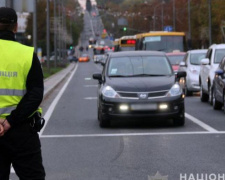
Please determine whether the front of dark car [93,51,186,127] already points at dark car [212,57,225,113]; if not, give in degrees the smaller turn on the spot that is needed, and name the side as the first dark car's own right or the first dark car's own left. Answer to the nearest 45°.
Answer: approximately 135° to the first dark car's own left

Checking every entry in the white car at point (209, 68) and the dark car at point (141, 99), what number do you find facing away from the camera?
0

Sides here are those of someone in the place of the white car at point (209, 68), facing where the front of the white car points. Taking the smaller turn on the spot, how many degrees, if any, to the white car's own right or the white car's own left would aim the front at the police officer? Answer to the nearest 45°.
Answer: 0° — it already faces them

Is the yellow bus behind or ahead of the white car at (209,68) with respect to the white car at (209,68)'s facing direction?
behind

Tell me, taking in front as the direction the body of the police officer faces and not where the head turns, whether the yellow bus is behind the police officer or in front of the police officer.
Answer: in front

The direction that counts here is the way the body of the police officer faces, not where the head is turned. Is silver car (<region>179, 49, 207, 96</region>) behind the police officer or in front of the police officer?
in front

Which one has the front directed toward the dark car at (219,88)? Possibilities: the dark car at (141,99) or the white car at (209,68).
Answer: the white car

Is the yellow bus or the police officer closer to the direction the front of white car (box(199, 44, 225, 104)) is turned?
the police officer

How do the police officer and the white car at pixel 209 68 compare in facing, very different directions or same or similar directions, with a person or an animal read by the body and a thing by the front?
very different directions

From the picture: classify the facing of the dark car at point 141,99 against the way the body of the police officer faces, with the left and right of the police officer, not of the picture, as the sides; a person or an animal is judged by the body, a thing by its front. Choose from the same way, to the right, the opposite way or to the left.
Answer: the opposite way

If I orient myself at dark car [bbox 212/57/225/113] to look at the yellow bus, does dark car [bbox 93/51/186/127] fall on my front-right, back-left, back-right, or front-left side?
back-left

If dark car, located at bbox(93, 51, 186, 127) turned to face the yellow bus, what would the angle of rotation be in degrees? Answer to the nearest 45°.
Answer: approximately 180°

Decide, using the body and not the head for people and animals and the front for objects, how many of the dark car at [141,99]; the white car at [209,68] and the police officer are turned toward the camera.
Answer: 2

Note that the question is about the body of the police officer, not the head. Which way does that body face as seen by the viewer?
away from the camera

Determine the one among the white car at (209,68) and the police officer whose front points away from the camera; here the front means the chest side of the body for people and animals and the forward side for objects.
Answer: the police officer

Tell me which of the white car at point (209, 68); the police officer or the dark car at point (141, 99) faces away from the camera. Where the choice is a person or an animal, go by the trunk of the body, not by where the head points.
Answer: the police officer
